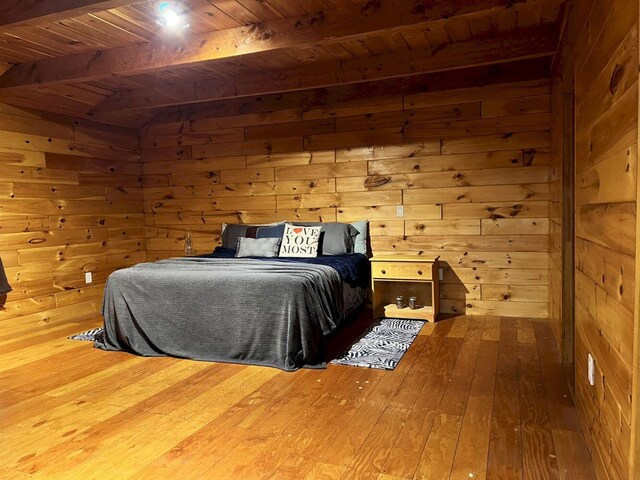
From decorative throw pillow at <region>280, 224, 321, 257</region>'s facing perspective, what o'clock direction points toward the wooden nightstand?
The wooden nightstand is roughly at 9 o'clock from the decorative throw pillow.

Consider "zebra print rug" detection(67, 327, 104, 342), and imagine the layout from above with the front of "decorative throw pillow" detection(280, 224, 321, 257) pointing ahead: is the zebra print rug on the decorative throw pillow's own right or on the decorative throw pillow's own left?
on the decorative throw pillow's own right

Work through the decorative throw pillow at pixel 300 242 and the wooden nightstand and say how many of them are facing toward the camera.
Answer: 2

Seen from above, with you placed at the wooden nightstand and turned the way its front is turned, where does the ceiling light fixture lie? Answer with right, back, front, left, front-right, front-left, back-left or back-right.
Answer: front-right

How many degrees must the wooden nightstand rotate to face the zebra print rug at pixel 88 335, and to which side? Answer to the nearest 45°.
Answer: approximately 90° to its right

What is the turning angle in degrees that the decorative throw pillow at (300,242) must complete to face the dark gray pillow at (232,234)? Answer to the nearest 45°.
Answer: approximately 135° to its right

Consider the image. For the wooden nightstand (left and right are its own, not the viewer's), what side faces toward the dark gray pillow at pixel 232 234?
right

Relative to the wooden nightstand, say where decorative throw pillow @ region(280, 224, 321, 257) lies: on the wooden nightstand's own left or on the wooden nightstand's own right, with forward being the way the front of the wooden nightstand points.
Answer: on the wooden nightstand's own right

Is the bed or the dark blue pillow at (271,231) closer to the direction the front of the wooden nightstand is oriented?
the bed

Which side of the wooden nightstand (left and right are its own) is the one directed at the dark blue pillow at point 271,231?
right

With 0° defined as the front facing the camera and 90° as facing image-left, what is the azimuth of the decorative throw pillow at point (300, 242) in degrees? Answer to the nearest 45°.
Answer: approximately 0°
